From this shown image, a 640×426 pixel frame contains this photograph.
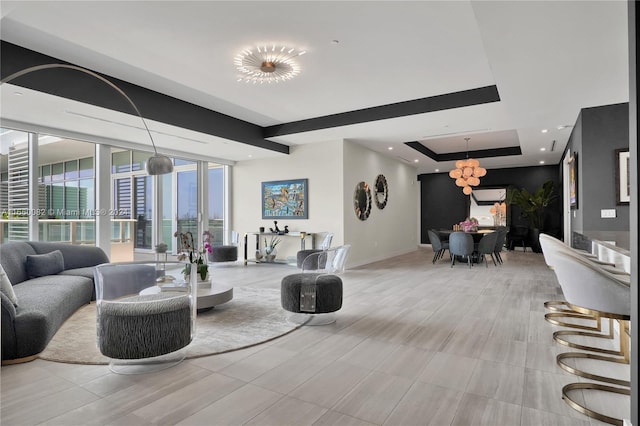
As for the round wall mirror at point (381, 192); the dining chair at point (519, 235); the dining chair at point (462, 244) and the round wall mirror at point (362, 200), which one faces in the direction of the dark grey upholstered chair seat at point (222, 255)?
the dining chair at point (519, 235)

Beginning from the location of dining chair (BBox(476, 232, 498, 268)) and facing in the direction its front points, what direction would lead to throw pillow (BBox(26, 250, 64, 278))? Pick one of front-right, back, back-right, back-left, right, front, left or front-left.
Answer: left

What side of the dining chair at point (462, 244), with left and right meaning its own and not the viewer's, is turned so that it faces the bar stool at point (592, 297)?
back

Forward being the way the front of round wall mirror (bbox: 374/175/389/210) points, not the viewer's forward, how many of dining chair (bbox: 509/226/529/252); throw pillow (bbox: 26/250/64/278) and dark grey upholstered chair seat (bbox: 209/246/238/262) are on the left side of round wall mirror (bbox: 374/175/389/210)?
1

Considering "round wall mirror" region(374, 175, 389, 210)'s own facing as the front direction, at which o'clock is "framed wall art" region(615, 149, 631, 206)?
The framed wall art is roughly at 12 o'clock from the round wall mirror.

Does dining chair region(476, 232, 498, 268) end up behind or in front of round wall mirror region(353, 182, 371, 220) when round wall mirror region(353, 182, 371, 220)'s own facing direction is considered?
in front

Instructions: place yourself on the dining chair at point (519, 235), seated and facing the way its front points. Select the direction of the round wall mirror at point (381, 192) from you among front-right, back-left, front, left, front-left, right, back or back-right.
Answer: front

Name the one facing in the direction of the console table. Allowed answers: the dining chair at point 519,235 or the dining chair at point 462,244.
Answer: the dining chair at point 519,235

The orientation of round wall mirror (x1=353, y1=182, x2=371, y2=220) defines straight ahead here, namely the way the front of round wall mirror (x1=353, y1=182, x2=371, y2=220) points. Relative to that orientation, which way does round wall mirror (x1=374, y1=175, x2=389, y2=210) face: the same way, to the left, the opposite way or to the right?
the same way

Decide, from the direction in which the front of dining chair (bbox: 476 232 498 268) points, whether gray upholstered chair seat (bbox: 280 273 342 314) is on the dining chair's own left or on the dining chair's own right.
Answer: on the dining chair's own left

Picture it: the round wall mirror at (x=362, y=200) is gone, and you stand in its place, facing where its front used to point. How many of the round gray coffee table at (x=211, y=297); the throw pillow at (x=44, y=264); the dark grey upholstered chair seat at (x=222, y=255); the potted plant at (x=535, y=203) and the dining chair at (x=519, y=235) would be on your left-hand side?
2

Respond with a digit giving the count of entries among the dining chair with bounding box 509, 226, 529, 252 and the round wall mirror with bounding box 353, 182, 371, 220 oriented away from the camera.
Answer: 0

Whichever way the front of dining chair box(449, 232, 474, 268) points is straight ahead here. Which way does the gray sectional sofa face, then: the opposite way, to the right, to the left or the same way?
to the right

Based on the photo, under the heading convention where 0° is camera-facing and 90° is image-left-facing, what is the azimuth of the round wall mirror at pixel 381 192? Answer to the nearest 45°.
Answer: approximately 315°

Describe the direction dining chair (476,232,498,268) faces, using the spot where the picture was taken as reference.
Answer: facing away from the viewer and to the left of the viewer

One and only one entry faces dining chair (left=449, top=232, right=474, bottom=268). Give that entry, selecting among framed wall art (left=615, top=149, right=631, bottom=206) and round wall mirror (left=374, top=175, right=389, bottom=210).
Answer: the round wall mirror

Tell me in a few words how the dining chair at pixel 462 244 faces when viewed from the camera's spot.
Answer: facing away from the viewer

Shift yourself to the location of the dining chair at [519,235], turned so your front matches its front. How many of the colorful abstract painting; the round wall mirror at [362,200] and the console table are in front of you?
3

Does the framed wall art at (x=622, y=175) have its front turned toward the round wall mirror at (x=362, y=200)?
no

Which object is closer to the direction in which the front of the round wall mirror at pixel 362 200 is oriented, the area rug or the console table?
the area rug

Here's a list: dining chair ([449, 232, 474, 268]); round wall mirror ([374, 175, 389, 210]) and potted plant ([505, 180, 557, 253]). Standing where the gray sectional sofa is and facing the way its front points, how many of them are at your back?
0

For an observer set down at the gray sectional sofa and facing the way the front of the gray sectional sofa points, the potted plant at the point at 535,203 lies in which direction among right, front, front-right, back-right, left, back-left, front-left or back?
front-left
